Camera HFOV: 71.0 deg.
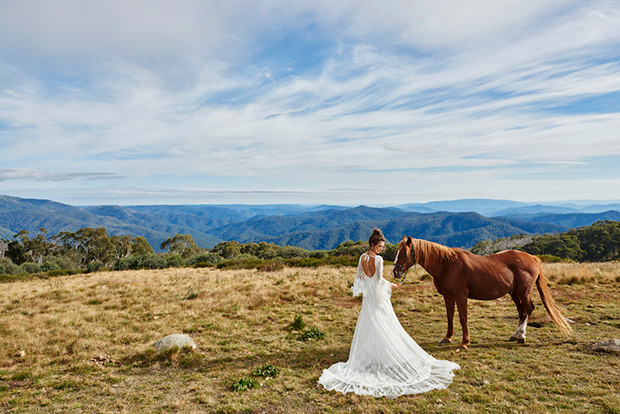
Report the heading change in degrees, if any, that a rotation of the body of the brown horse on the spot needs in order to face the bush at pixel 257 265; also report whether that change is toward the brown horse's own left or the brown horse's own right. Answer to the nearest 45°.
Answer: approximately 45° to the brown horse's own right

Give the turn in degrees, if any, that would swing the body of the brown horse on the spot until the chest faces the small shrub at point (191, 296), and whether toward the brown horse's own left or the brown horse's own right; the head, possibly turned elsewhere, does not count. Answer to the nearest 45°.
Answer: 0° — it already faces it

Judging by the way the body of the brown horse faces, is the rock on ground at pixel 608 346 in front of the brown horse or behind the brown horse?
behind

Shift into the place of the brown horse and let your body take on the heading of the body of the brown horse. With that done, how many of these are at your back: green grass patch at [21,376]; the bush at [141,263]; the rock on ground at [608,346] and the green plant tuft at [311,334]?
1

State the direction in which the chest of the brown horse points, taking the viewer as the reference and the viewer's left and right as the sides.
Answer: facing to the left of the viewer

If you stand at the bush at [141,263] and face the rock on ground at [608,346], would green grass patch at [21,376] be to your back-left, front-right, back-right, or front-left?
front-right

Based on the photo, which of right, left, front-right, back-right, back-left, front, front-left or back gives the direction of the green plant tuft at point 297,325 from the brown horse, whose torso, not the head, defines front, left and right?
front

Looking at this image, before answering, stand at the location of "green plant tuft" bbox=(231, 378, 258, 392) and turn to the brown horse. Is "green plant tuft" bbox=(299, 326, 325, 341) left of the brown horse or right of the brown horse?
left

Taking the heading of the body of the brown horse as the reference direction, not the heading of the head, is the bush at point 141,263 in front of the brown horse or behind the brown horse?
in front

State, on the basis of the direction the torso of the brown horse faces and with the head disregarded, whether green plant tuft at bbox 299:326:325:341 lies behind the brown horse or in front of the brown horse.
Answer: in front

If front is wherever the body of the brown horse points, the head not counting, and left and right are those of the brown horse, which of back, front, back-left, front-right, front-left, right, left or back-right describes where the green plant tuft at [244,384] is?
front-left

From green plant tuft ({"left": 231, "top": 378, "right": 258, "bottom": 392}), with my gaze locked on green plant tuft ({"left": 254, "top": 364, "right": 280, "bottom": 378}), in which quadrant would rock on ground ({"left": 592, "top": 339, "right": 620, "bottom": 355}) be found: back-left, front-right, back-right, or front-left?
front-right

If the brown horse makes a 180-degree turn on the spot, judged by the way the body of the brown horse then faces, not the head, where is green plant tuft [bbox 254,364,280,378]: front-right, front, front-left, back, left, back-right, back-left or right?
back-right

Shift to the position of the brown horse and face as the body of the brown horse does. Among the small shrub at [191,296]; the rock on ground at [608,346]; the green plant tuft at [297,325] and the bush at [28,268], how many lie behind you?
1

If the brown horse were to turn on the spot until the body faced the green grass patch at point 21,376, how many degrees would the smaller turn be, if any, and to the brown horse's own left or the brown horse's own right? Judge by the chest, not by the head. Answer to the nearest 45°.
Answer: approximately 45° to the brown horse's own left
